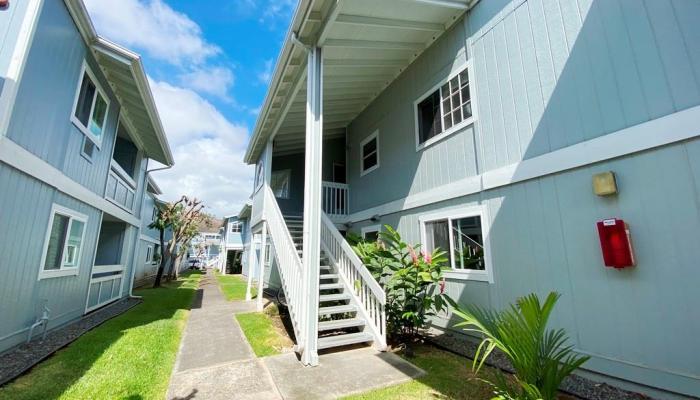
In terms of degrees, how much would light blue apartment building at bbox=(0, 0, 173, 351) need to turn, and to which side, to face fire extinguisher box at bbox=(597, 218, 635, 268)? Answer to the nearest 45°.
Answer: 0° — it already faces it

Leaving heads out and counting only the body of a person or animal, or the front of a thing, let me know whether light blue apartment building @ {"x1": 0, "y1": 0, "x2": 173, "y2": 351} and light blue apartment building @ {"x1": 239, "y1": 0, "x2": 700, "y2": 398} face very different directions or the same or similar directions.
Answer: very different directions

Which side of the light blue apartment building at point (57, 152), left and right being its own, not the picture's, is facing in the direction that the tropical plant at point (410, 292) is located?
front

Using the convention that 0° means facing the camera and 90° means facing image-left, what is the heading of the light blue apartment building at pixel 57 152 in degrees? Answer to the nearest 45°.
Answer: approximately 315°

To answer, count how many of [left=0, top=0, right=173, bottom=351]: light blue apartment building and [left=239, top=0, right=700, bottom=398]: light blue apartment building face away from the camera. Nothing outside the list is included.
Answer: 0

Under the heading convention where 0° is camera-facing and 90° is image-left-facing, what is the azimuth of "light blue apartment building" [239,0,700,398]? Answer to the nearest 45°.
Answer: approximately 45°

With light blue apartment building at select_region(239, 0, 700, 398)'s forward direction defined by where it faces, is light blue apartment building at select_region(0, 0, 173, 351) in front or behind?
in front

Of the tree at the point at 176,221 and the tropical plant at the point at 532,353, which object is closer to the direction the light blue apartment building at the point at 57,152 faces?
the tropical plant
